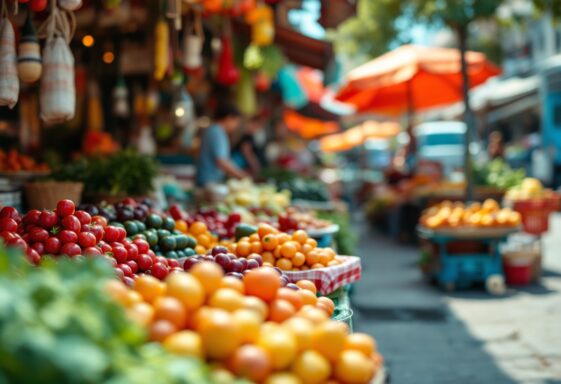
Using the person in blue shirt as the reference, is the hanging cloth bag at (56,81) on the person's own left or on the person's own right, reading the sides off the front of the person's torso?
on the person's own right

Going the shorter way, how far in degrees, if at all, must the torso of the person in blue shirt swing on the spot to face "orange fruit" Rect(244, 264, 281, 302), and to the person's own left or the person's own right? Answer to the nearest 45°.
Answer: approximately 90° to the person's own right

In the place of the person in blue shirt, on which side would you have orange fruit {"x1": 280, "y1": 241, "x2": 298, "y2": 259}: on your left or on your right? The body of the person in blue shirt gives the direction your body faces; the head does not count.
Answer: on your right

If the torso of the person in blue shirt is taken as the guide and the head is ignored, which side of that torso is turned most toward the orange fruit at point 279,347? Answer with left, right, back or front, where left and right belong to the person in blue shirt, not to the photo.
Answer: right

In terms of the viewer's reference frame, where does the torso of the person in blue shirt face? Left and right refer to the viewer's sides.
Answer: facing to the right of the viewer

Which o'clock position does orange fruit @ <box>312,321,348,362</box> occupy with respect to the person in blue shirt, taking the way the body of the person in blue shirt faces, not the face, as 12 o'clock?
The orange fruit is roughly at 3 o'clock from the person in blue shirt.

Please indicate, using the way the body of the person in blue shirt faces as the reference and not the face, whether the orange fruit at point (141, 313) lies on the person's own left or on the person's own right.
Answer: on the person's own right

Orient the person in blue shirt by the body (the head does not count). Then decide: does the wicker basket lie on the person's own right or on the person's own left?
on the person's own right

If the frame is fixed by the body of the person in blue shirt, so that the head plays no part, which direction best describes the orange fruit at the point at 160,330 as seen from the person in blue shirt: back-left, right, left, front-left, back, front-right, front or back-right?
right

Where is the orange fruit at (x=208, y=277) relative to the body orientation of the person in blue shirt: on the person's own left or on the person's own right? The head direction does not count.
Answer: on the person's own right

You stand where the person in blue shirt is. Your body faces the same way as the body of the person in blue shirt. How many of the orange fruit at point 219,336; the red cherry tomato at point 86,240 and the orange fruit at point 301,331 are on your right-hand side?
3
